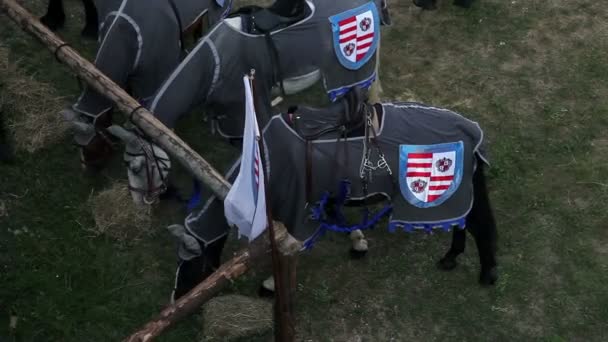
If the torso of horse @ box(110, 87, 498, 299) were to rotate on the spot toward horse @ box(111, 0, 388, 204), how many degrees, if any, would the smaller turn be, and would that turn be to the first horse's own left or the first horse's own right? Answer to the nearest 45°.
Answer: approximately 45° to the first horse's own right

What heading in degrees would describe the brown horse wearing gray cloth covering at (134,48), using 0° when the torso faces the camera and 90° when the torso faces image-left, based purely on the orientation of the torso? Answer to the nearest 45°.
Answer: approximately 45°

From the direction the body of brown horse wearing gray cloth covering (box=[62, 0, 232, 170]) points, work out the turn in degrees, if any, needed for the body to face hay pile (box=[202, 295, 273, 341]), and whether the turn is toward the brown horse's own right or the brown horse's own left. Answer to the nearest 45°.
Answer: approximately 45° to the brown horse's own left

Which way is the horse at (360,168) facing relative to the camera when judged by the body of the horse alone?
to the viewer's left

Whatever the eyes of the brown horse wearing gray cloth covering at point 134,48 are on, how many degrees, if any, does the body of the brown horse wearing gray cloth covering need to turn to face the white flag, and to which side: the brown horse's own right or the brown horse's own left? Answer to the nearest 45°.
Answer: approximately 45° to the brown horse's own left

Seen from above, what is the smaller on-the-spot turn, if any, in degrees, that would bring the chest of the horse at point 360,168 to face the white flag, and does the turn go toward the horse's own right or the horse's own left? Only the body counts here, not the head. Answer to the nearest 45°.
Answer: approximately 45° to the horse's own left
